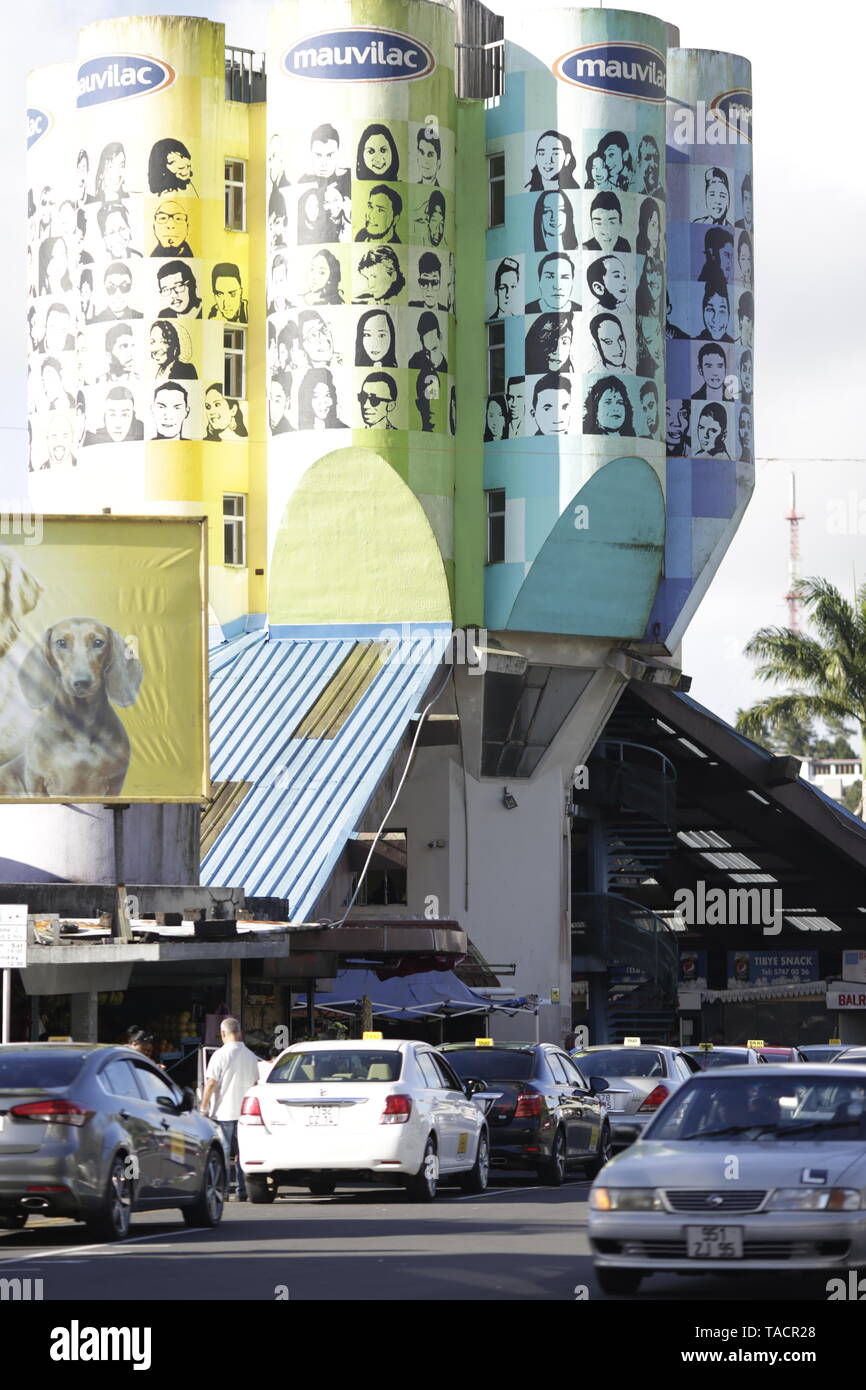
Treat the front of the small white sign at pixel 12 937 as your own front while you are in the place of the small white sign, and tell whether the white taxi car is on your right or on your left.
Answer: on your left

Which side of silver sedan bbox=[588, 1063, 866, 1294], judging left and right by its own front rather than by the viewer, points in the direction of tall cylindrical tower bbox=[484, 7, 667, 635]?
back

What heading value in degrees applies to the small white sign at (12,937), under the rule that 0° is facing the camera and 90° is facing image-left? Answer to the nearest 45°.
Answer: approximately 0°

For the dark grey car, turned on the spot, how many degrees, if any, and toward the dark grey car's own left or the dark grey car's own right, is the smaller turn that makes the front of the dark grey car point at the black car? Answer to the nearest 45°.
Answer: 0° — it already faces it

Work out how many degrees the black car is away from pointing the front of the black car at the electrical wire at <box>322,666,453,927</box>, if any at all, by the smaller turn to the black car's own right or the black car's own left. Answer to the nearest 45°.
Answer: approximately 45° to the black car's own left

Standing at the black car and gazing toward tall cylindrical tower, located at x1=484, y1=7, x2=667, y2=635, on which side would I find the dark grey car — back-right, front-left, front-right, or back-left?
back-left

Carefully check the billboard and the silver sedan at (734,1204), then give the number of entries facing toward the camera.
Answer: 2

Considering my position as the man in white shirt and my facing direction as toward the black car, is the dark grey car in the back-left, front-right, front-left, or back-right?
back-right

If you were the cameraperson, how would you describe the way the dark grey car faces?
facing away from the viewer and to the right of the viewer

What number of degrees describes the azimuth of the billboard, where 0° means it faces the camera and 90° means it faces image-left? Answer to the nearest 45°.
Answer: approximately 0°
